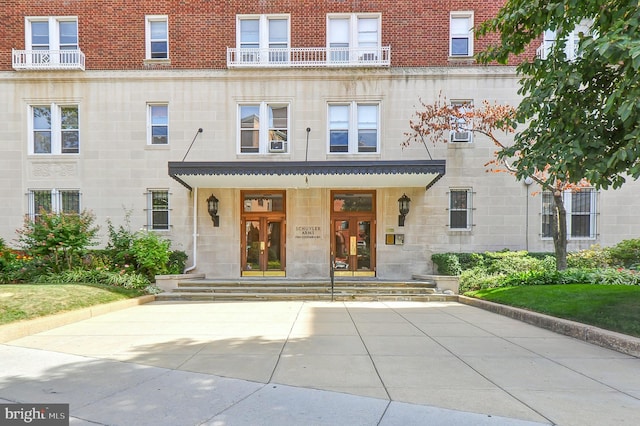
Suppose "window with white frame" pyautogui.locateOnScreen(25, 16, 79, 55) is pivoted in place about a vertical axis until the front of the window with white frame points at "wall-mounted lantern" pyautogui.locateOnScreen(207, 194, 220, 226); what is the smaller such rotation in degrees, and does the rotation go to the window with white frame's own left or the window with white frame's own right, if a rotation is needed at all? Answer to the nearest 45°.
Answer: approximately 45° to the window with white frame's own left

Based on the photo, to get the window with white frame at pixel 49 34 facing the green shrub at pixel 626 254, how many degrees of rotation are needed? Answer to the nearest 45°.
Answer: approximately 45° to its left

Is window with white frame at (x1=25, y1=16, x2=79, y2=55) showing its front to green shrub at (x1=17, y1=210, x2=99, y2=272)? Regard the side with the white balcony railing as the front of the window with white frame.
yes

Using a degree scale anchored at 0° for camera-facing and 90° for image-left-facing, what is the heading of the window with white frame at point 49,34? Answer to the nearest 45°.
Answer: approximately 0°

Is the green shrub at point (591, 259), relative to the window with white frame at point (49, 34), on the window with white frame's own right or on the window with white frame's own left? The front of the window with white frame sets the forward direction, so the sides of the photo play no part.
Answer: on the window with white frame's own left

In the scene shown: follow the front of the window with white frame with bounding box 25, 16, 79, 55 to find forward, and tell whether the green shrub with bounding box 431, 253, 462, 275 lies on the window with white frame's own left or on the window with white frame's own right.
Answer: on the window with white frame's own left
